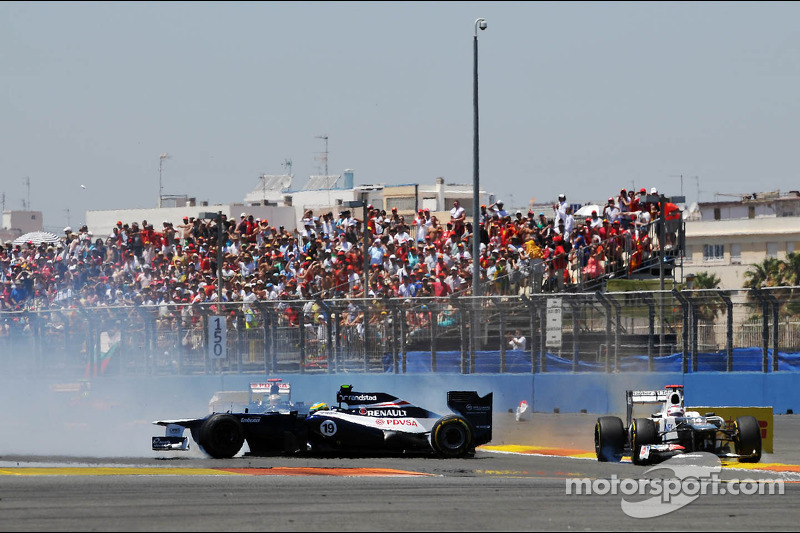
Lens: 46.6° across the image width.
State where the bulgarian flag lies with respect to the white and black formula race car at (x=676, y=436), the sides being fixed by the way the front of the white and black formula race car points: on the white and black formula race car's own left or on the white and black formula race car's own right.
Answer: on the white and black formula race car's own right

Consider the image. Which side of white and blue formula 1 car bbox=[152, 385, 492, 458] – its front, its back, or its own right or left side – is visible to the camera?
left

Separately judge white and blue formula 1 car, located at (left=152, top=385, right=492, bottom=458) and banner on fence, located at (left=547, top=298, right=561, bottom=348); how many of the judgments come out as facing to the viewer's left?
1

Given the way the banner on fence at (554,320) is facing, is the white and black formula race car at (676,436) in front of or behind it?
in front

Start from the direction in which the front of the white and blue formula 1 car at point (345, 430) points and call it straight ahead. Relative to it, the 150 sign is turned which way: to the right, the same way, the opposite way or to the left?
to the left

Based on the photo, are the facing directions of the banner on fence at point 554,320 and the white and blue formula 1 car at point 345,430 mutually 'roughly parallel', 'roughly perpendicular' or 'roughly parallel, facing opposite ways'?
roughly perpendicular

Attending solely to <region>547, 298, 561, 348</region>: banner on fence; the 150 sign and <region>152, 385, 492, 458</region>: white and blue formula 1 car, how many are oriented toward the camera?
2

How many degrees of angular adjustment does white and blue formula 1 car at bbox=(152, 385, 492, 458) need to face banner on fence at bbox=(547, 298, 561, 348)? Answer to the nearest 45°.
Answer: approximately 135° to its right

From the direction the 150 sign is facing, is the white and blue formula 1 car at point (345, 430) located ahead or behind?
ahead

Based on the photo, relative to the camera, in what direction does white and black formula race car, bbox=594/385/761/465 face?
facing the viewer

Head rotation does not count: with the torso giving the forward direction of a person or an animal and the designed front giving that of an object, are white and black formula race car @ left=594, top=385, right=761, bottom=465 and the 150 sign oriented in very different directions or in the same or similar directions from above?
same or similar directions

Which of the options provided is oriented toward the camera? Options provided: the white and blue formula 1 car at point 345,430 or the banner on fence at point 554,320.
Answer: the banner on fence
